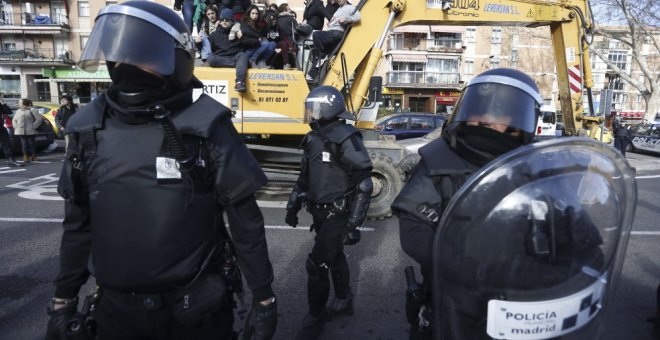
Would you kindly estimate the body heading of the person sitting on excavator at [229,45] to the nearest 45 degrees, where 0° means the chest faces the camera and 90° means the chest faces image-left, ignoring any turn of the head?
approximately 0°

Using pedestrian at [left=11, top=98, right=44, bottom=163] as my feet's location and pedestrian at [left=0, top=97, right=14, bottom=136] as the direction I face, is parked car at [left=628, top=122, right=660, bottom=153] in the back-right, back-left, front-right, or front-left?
back-right

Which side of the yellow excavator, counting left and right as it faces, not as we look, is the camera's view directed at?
right

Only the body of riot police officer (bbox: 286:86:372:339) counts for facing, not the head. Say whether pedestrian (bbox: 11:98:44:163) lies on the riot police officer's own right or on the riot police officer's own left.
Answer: on the riot police officer's own right

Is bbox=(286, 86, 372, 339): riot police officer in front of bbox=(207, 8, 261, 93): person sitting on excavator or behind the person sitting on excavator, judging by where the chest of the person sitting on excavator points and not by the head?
in front
